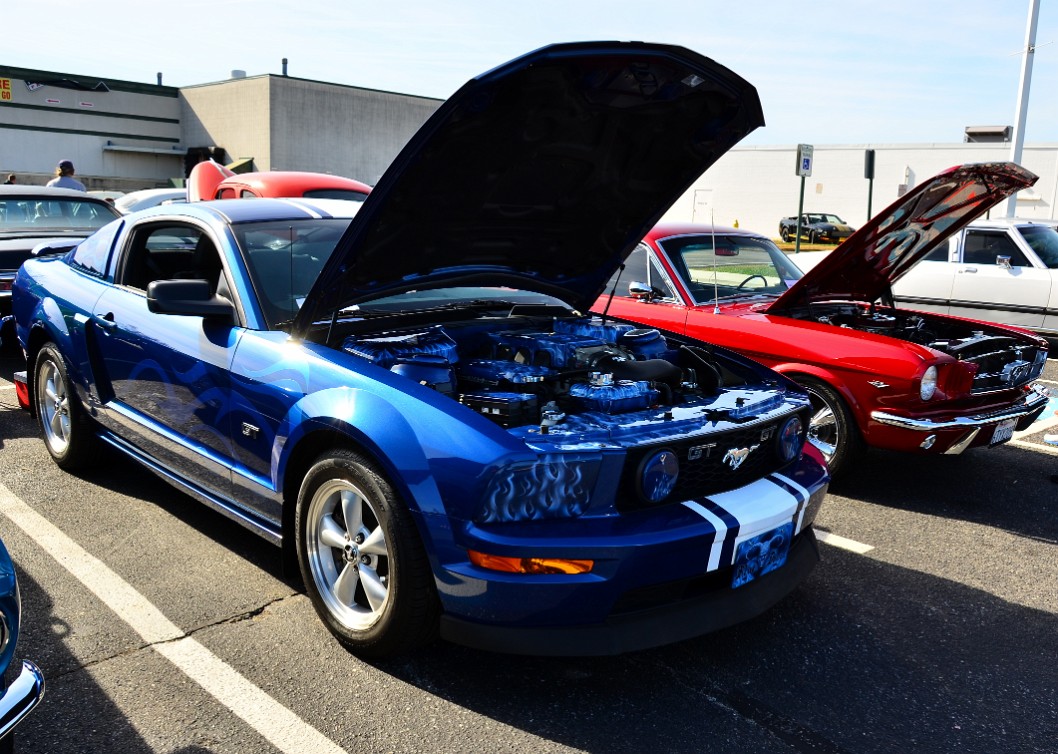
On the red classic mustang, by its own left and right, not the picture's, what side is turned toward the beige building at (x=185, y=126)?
back

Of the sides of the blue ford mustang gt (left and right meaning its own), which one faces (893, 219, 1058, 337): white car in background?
left

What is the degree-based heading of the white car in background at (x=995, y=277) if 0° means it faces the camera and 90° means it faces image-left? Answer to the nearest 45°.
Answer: approximately 315°

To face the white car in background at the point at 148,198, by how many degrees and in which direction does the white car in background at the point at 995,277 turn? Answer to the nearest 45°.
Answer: approximately 135° to its right

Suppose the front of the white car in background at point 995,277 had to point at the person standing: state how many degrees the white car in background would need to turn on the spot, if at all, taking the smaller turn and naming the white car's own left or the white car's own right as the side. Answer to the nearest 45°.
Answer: approximately 135° to the white car's own right

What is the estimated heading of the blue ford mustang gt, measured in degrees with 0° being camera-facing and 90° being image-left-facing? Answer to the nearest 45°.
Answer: approximately 315°

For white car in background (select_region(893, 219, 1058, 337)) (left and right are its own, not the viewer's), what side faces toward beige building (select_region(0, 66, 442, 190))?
back

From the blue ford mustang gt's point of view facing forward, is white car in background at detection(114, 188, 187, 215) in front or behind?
behind

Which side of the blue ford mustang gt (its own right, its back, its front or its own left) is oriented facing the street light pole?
left
